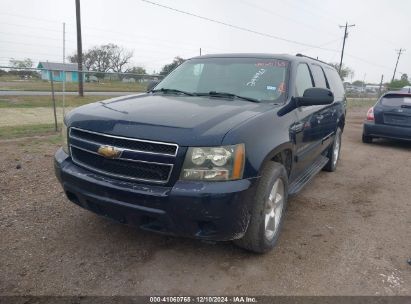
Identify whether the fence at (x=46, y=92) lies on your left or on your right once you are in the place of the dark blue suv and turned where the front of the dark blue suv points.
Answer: on your right

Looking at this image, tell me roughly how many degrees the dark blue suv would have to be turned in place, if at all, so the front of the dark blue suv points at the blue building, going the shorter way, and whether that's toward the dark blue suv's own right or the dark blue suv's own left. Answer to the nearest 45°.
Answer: approximately 90° to the dark blue suv's own right

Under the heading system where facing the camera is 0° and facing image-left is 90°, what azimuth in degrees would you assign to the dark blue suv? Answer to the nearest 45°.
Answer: approximately 45°
